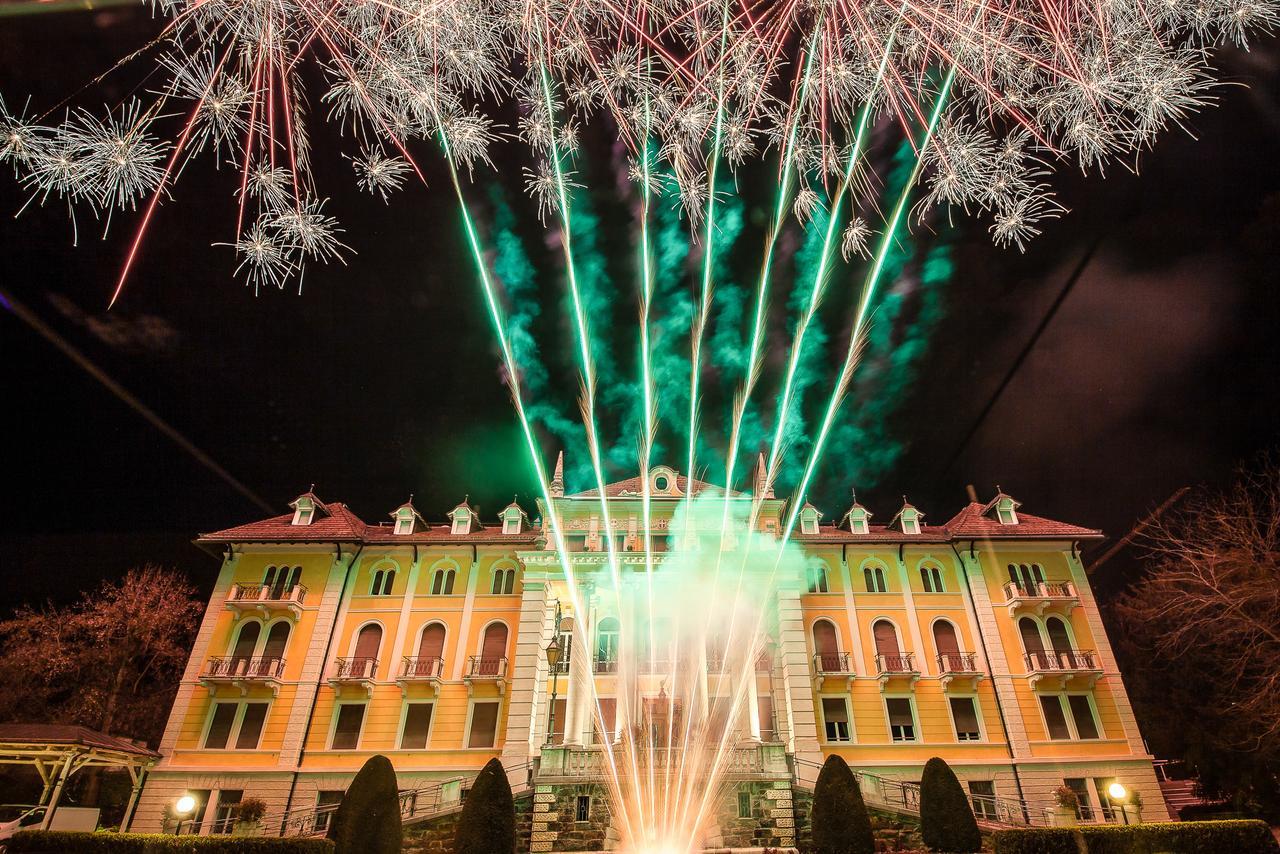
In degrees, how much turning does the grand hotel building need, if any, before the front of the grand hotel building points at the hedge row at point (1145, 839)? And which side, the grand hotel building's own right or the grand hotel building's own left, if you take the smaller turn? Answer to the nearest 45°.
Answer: approximately 45° to the grand hotel building's own left

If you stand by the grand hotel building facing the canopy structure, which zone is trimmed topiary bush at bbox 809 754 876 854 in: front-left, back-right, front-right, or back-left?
back-left

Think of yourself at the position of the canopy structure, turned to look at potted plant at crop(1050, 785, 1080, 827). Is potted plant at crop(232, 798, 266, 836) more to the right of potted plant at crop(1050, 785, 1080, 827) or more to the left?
left

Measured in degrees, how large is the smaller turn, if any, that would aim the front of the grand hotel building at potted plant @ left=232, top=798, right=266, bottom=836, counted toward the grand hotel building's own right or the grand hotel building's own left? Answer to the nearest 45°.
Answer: approximately 90° to the grand hotel building's own right

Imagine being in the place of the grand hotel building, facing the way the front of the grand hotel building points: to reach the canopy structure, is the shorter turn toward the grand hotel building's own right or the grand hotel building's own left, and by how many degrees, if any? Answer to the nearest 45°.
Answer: approximately 45° to the grand hotel building's own right

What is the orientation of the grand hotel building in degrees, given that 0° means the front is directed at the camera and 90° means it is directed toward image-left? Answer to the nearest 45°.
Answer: approximately 0°
